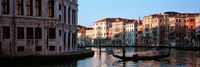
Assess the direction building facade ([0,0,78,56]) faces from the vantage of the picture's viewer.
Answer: facing the viewer
